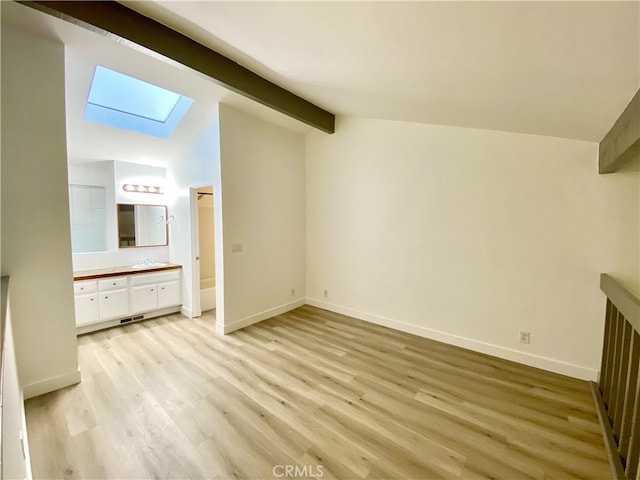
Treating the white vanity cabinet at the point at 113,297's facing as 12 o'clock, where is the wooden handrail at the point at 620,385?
The wooden handrail is roughly at 11 o'clock from the white vanity cabinet.

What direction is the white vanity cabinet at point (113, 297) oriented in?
toward the camera
